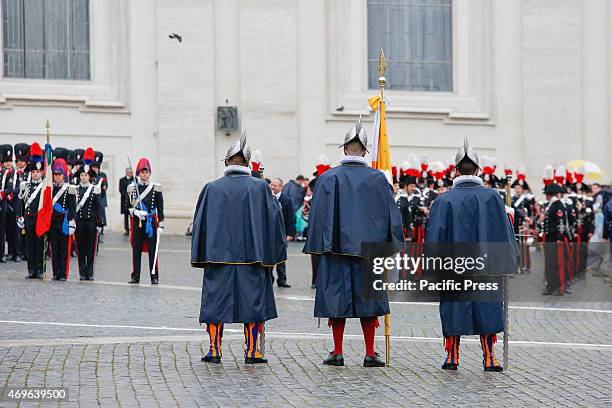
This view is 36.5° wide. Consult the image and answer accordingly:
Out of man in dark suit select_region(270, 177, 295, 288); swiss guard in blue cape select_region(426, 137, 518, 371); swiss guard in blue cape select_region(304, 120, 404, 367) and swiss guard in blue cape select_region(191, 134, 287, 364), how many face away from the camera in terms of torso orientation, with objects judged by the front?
3

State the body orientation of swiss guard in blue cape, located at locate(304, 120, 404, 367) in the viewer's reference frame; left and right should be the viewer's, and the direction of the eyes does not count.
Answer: facing away from the viewer

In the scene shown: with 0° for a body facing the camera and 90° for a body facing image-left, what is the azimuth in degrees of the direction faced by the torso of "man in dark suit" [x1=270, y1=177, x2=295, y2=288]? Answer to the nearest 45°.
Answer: approximately 45°

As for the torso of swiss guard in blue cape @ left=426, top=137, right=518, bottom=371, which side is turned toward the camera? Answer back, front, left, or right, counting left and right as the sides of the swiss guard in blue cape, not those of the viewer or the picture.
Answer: back

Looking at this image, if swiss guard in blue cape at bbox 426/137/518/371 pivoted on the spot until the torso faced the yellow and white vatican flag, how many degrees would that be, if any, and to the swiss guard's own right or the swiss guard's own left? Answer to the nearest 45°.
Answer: approximately 45° to the swiss guard's own left

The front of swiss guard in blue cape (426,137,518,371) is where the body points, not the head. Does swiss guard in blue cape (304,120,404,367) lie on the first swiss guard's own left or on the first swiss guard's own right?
on the first swiss guard's own left

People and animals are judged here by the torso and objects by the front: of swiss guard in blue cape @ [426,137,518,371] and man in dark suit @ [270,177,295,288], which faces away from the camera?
the swiss guard in blue cape

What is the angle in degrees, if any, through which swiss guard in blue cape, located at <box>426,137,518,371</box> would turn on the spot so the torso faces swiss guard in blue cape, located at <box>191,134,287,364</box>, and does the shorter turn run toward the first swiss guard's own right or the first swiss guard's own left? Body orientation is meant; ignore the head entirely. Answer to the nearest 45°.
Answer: approximately 90° to the first swiss guard's own left

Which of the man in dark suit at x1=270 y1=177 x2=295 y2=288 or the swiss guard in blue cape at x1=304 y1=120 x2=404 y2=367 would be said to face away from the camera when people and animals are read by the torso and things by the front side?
the swiss guard in blue cape

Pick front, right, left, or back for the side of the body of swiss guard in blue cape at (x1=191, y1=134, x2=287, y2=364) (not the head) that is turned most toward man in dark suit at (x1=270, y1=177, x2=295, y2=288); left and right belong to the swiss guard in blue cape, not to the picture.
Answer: front

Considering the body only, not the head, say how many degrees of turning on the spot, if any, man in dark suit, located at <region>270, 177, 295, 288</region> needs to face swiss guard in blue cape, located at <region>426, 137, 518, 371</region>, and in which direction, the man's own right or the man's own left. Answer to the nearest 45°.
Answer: approximately 45° to the man's own left

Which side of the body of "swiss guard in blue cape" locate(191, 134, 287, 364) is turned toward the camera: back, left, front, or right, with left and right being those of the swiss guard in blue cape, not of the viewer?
back

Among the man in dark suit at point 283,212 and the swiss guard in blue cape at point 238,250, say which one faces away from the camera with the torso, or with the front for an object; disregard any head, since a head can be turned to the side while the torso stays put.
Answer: the swiss guard in blue cape

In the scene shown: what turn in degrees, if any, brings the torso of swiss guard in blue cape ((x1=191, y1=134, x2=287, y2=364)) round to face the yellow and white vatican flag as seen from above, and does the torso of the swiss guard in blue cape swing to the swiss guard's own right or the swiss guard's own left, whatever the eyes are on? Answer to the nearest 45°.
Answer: approximately 45° to the swiss guard's own right

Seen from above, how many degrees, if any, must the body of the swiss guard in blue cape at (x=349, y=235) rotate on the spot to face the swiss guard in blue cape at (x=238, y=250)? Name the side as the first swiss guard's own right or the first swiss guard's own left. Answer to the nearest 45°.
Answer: approximately 90° to the first swiss guard's own left
